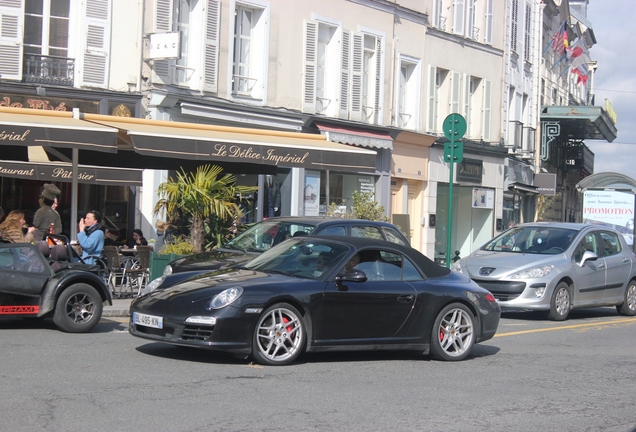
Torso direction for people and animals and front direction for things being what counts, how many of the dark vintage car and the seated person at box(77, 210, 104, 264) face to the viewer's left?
2

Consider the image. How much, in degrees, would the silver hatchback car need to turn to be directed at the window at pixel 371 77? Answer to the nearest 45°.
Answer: approximately 90° to its right

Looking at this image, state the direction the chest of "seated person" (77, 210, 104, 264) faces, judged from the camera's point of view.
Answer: to the viewer's left

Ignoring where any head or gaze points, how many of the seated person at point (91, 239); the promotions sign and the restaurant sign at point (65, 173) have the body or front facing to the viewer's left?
1

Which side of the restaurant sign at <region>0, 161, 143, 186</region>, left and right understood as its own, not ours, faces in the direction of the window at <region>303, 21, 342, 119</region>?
left

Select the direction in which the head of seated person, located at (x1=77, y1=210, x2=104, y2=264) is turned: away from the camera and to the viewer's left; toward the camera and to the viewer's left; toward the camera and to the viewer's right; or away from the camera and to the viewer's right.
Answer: toward the camera and to the viewer's left

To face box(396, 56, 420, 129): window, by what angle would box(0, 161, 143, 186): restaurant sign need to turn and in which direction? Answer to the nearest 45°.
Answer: approximately 90° to its left

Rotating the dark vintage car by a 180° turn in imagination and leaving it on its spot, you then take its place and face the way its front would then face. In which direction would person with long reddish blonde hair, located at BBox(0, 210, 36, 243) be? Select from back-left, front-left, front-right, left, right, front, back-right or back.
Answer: left

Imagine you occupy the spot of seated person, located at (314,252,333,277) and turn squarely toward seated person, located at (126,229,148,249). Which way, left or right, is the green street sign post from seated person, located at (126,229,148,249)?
right

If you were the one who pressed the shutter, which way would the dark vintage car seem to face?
facing to the left of the viewer

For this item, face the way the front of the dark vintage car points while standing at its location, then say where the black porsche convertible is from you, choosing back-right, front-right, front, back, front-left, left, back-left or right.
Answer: back-left
